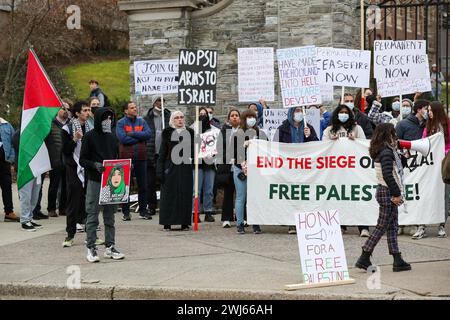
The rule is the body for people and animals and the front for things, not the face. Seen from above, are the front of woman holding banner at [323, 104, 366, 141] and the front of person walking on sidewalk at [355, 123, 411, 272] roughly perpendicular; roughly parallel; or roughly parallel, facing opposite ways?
roughly perpendicular

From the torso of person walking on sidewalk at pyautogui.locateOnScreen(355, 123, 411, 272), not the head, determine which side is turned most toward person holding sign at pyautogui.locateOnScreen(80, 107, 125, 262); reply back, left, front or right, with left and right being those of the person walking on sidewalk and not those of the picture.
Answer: back

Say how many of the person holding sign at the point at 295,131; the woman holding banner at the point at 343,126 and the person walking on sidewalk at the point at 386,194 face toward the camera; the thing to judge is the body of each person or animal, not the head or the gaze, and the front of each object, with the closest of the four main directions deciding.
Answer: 2

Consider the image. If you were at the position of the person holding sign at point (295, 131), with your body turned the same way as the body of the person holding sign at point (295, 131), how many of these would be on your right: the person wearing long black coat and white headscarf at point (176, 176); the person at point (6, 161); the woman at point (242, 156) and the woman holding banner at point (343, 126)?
3

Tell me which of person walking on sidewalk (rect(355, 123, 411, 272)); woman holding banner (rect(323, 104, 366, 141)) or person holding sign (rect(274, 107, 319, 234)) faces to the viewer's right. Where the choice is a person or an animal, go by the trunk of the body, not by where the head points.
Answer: the person walking on sidewalk

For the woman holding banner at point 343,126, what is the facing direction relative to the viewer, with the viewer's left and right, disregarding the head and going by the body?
facing the viewer

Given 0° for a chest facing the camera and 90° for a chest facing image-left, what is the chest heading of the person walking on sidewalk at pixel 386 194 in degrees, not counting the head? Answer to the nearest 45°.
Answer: approximately 270°

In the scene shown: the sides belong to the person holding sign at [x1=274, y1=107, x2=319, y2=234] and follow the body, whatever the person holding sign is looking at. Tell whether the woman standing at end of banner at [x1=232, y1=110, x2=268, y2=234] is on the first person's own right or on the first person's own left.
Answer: on the first person's own right

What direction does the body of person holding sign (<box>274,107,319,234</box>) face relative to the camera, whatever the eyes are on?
toward the camera

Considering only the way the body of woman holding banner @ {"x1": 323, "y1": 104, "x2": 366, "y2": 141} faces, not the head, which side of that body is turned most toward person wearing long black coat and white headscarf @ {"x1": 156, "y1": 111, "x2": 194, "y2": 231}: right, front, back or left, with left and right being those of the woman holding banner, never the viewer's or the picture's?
right

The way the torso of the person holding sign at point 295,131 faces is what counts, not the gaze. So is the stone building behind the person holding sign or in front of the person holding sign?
behind

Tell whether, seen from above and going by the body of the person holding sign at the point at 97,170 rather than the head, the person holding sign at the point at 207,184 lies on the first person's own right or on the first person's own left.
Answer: on the first person's own left
